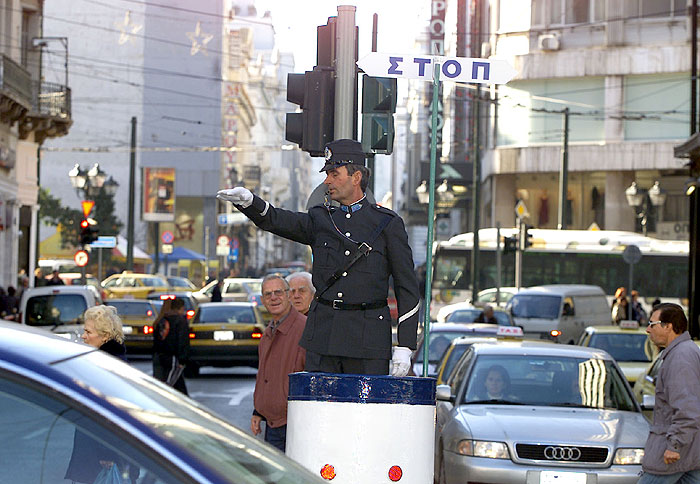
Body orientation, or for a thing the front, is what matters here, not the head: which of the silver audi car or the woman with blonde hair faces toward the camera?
the silver audi car

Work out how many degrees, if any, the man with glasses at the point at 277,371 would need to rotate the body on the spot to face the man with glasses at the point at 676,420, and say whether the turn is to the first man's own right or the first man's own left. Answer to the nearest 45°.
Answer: approximately 135° to the first man's own left

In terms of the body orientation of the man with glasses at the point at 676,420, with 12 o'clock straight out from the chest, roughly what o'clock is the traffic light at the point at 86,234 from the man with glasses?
The traffic light is roughly at 2 o'clock from the man with glasses.

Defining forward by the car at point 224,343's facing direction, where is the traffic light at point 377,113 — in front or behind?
behind

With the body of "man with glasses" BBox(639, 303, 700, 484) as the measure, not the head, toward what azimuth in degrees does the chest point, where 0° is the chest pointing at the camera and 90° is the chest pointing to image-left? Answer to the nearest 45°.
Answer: approximately 90°

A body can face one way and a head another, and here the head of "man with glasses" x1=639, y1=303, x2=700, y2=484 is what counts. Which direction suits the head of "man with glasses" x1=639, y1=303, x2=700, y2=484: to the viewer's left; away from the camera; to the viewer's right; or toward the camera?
to the viewer's left

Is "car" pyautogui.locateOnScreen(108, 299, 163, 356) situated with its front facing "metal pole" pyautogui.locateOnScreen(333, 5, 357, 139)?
no

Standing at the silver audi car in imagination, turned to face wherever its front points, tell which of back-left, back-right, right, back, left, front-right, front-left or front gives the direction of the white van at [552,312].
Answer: back

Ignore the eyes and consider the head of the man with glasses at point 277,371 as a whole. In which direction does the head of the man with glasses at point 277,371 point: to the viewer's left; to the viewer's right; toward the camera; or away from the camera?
toward the camera

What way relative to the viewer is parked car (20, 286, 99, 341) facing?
away from the camera

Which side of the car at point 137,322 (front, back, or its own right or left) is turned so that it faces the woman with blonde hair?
back

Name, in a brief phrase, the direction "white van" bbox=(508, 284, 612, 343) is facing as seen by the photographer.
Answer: facing the viewer and to the left of the viewer

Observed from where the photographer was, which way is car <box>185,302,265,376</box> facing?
facing away from the viewer

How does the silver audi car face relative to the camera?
toward the camera

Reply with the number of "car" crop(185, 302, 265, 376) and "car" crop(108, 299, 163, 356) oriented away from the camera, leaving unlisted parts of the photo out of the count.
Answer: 2
